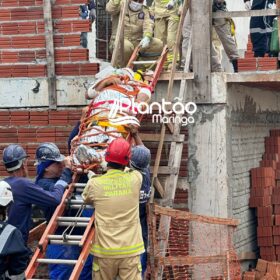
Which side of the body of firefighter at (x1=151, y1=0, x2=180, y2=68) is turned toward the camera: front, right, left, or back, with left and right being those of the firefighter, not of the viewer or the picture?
front

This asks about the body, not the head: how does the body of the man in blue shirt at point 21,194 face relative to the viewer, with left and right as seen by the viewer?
facing away from the viewer and to the right of the viewer

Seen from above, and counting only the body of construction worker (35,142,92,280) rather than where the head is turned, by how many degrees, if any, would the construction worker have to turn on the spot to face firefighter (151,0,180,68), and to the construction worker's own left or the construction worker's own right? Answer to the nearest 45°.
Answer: approximately 45° to the construction worker's own left

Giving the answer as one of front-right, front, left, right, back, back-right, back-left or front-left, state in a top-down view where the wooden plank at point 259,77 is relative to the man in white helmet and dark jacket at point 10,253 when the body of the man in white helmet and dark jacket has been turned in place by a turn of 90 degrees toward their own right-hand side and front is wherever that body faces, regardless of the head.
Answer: front-left

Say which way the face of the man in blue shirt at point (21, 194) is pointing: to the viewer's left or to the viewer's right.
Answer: to the viewer's right

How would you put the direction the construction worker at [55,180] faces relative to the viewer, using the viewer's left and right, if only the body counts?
facing to the right of the viewer

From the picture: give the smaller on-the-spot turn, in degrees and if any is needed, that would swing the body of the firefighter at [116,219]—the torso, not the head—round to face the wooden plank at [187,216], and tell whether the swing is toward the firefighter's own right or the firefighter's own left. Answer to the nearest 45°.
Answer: approximately 45° to the firefighter's own right

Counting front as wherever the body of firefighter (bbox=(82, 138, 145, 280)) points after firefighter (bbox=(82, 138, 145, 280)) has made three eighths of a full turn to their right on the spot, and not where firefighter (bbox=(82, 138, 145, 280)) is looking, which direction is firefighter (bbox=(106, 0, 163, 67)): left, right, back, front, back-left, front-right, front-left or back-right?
back-left

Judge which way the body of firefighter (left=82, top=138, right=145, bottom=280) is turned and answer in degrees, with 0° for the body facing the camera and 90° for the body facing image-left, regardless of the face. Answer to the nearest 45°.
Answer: approximately 180°

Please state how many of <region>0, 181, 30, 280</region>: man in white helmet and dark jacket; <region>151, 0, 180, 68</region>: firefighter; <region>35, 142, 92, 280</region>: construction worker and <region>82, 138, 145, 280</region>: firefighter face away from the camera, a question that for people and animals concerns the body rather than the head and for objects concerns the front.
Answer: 2

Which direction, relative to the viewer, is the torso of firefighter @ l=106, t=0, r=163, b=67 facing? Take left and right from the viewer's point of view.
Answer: facing the viewer

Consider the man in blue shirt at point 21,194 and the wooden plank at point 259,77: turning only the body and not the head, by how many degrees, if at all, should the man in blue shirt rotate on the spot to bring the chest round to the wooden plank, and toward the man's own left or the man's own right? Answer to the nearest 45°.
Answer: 0° — they already face it

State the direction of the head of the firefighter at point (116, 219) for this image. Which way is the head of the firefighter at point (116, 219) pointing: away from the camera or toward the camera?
away from the camera

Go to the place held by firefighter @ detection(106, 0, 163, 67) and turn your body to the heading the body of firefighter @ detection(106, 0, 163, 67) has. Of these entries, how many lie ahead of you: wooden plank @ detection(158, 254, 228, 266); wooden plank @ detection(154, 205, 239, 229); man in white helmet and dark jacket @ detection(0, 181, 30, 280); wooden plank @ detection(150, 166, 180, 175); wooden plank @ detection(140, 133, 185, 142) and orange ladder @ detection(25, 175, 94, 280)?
6
